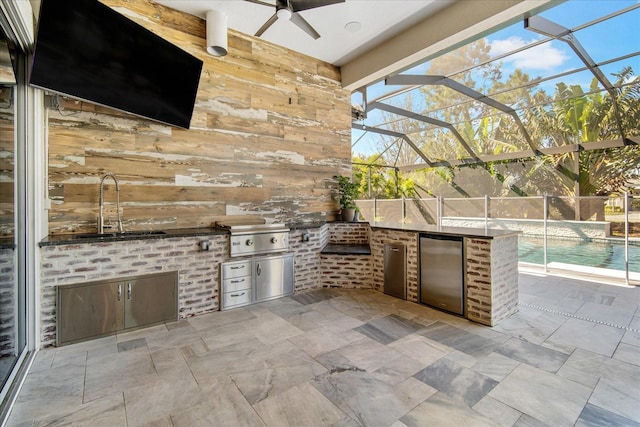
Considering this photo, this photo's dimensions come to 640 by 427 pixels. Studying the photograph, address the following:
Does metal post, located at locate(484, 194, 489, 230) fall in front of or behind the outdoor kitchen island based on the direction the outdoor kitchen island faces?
behind

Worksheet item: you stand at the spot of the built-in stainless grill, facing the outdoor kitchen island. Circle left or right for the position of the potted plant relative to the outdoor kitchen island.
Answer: left

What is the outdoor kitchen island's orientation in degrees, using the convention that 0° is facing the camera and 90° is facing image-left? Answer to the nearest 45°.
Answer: approximately 45°

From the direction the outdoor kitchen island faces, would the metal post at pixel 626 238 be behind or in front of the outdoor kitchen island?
behind

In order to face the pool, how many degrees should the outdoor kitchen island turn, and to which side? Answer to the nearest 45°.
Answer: approximately 180°

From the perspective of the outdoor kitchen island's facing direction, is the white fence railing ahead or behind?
behind

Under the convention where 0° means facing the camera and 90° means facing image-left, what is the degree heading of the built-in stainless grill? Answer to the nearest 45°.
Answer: approximately 315°

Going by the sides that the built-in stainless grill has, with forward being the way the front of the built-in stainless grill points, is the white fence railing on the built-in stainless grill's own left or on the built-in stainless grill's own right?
on the built-in stainless grill's own left
